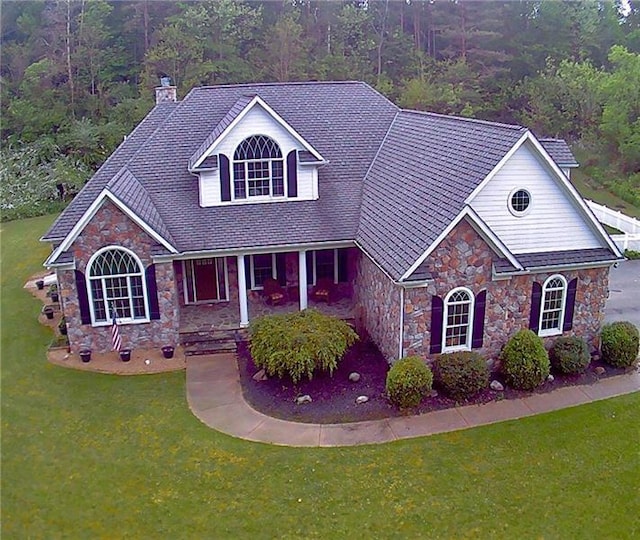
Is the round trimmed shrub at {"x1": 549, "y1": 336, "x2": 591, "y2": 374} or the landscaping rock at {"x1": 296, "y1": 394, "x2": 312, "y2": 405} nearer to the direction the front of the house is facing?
the landscaping rock

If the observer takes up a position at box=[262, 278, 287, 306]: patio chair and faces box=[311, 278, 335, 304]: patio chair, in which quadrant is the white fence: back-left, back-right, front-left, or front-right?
front-left

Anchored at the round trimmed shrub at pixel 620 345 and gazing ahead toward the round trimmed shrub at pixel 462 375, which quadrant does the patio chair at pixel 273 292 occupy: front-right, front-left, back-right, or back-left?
front-right

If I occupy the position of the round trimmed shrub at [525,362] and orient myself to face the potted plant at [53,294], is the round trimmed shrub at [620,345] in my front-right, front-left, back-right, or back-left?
back-right

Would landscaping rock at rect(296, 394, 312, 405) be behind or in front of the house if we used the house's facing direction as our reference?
in front

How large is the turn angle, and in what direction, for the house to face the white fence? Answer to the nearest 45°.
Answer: approximately 135° to its left

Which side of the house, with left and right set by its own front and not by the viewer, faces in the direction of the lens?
front

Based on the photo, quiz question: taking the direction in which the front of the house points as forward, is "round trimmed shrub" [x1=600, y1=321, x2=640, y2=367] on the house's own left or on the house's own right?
on the house's own left

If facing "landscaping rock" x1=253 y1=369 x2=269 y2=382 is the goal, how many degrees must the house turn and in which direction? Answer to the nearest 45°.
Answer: approximately 45° to its right

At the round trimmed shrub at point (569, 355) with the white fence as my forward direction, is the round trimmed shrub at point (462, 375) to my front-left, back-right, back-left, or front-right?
back-left

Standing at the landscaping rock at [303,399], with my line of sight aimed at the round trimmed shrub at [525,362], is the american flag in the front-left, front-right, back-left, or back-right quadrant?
back-left

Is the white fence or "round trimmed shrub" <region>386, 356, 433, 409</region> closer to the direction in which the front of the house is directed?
the round trimmed shrub
